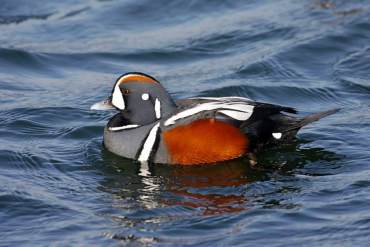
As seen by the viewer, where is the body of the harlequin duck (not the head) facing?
to the viewer's left
